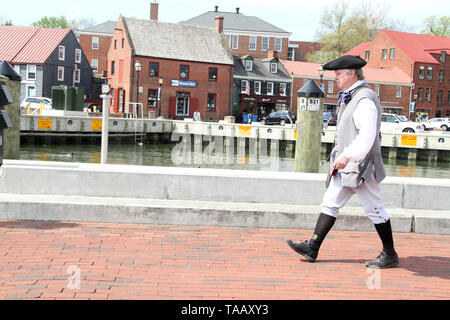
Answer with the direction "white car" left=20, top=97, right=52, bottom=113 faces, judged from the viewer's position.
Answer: facing to the left of the viewer

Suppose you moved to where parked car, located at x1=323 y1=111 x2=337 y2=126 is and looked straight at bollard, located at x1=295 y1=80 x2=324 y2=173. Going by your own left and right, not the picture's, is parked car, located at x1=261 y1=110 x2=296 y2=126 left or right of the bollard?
right

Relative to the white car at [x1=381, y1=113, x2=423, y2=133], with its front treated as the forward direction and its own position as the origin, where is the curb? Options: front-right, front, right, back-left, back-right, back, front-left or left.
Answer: right

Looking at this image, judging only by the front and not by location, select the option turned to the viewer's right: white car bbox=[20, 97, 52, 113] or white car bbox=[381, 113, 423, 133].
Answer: white car bbox=[381, 113, 423, 133]

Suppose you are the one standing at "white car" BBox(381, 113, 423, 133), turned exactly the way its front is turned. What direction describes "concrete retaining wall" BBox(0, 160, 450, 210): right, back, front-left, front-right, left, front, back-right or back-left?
right

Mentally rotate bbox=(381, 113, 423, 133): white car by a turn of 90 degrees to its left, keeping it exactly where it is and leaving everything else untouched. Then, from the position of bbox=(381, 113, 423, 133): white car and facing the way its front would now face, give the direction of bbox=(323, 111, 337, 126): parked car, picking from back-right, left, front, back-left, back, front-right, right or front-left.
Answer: front-left

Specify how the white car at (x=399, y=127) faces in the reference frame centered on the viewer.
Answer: facing to the right of the viewer

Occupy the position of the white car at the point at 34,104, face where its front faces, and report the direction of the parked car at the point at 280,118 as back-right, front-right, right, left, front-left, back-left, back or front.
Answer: back
